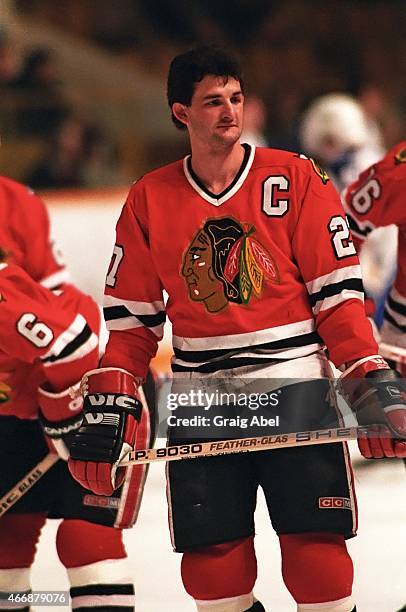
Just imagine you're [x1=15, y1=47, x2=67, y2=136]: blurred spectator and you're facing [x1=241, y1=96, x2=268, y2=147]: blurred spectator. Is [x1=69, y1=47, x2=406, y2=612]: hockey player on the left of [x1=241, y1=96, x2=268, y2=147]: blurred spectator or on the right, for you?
right

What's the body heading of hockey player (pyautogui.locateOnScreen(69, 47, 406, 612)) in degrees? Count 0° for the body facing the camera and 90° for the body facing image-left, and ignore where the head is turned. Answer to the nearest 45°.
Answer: approximately 0°

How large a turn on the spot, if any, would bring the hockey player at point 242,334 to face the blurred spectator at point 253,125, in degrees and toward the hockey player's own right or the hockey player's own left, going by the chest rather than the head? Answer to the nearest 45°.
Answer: approximately 180°
